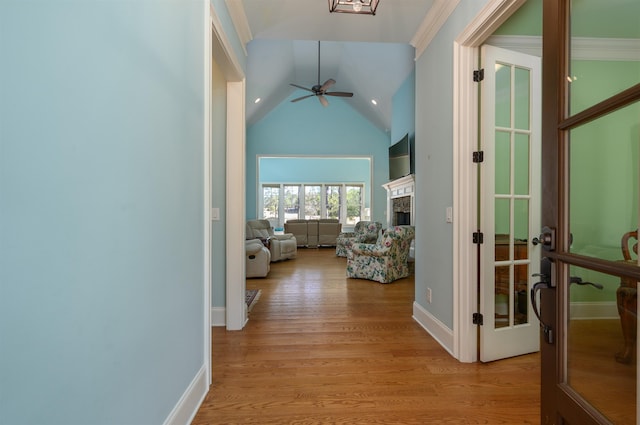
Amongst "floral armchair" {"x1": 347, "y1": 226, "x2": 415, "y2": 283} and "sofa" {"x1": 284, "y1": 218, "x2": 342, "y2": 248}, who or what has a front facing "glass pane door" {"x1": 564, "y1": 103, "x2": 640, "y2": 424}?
the sofa

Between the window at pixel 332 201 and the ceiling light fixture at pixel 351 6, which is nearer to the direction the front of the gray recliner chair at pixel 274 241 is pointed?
the ceiling light fixture

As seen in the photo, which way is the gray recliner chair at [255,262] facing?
to the viewer's right

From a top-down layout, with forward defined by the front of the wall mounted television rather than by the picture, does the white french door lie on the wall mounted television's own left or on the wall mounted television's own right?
on the wall mounted television's own left

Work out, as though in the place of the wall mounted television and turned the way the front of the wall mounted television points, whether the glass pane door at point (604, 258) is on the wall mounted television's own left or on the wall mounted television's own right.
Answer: on the wall mounted television's own left

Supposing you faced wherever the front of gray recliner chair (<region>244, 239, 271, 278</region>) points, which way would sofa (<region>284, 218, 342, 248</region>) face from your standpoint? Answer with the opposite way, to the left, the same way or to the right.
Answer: to the right

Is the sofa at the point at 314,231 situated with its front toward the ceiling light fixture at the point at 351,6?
yes

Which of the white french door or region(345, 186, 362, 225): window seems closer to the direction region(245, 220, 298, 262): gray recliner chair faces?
the white french door

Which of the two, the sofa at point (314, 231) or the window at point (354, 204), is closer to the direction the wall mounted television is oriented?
the sofa
